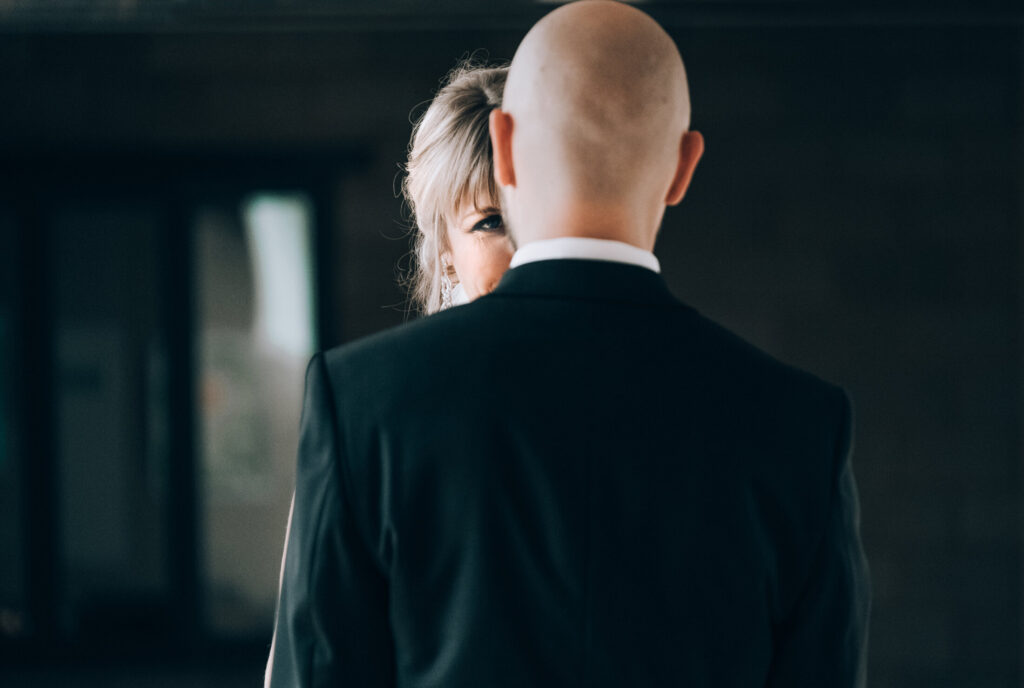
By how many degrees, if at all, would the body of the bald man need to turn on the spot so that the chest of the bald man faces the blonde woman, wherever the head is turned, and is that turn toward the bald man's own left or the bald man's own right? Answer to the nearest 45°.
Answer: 0° — they already face them

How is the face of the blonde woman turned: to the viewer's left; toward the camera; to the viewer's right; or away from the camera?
toward the camera

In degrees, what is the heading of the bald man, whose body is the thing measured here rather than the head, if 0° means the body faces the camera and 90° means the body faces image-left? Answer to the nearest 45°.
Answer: approximately 180°

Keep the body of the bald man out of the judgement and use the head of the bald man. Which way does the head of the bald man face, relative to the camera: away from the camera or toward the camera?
away from the camera
